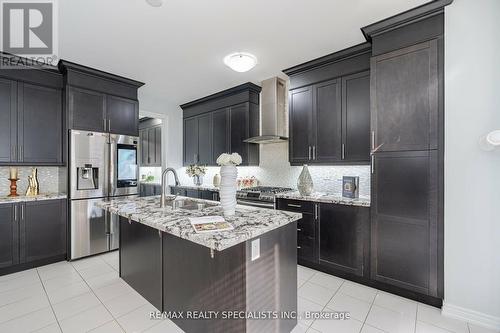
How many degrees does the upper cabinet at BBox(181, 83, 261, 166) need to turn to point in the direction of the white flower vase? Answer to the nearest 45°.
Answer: approximately 45° to its left

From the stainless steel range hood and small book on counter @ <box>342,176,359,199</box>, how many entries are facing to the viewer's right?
0

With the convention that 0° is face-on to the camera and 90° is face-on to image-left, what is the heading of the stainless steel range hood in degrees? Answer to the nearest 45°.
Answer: approximately 45°

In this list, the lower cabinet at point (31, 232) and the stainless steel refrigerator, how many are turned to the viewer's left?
0

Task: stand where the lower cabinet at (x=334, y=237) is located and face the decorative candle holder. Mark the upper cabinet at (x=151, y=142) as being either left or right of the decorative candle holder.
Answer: right

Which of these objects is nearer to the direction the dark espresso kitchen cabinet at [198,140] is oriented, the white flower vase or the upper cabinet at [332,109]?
the white flower vase

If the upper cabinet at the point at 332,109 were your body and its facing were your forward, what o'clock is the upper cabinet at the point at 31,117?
the upper cabinet at the point at 31,117 is roughly at 1 o'clock from the upper cabinet at the point at 332,109.

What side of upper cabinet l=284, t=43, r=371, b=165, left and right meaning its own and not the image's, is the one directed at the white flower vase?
front

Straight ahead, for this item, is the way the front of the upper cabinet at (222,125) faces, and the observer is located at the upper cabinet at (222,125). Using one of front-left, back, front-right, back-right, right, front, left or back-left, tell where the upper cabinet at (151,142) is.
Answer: right

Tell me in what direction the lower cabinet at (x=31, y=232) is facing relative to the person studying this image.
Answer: facing the viewer and to the right of the viewer

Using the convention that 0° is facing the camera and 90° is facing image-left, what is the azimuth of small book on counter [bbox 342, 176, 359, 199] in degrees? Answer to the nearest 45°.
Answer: approximately 45°

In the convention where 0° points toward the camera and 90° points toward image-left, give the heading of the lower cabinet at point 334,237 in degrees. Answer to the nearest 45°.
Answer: approximately 45°

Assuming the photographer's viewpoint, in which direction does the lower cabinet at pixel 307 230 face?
facing the viewer and to the left of the viewer
